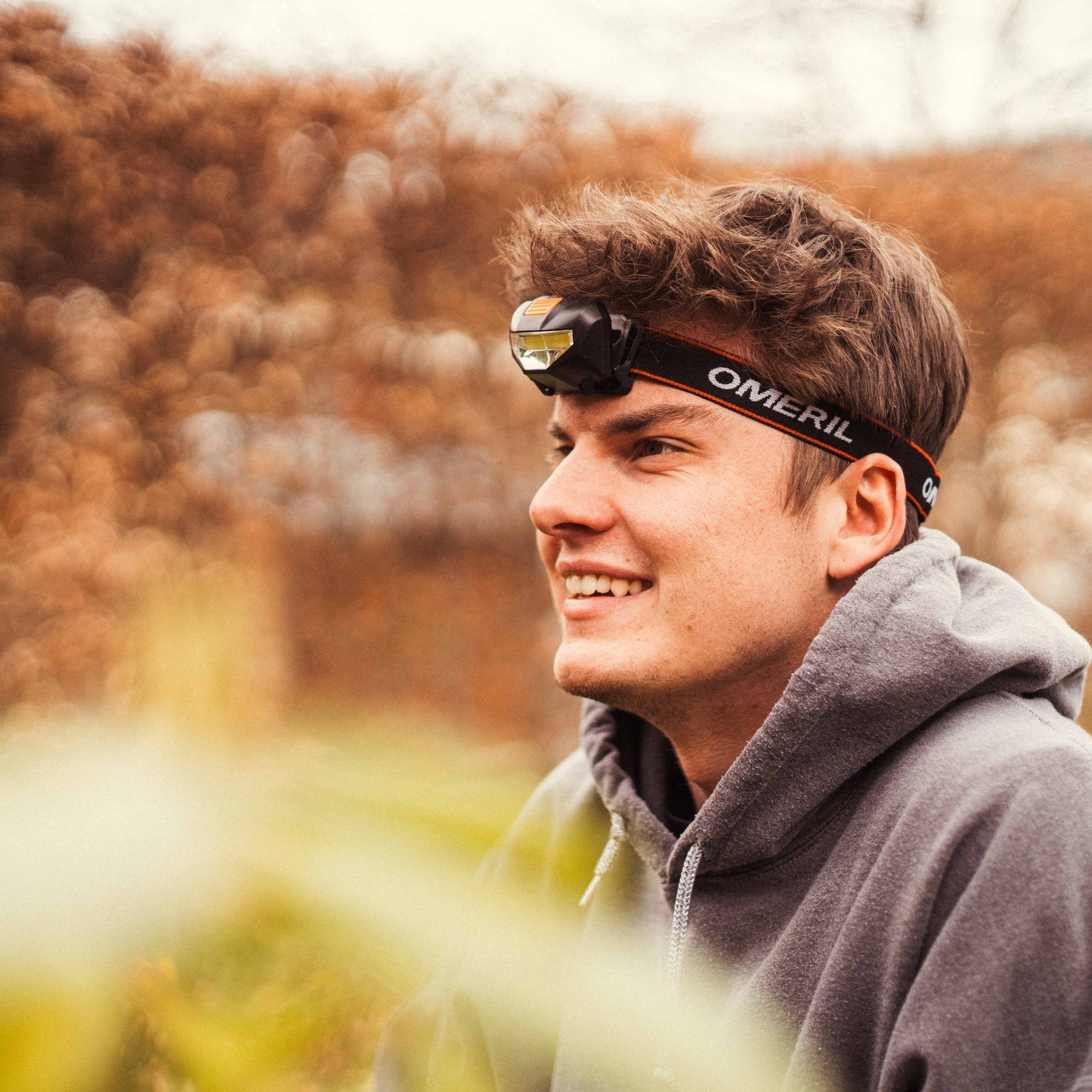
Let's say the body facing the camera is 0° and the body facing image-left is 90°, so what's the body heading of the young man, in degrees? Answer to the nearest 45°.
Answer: approximately 45°

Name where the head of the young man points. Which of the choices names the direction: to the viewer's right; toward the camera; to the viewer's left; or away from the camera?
to the viewer's left

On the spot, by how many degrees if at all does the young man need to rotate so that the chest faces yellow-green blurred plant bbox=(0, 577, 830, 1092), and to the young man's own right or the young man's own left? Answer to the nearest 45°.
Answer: approximately 45° to the young man's own left
